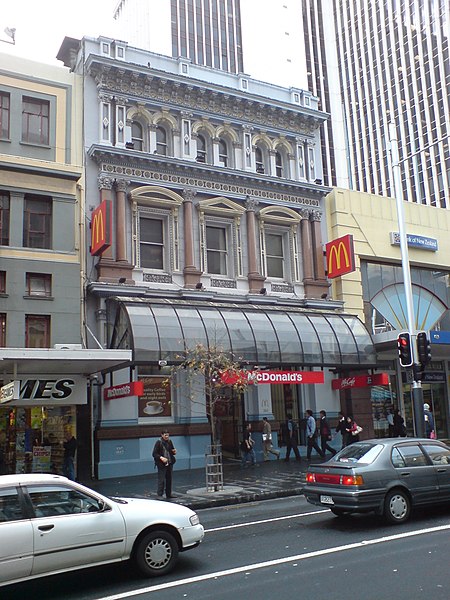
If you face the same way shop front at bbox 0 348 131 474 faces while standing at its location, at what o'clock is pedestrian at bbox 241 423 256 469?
The pedestrian is roughly at 9 o'clock from the shop front.

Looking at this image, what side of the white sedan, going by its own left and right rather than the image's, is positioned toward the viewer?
right

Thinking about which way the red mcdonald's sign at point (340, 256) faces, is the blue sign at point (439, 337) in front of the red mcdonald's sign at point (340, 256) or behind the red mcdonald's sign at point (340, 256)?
behind

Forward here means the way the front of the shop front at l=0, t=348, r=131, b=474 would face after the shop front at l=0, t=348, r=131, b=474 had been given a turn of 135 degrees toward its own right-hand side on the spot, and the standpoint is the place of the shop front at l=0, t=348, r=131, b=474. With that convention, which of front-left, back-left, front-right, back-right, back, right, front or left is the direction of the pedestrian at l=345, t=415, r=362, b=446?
back-right

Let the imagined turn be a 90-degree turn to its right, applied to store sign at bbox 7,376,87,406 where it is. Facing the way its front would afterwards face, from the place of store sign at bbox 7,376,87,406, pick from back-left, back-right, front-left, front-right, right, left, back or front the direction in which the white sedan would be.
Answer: left

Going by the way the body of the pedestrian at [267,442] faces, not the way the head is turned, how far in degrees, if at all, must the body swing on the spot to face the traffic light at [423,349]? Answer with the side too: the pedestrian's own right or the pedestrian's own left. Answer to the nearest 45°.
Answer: approximately 135° to the pedestrian's own left

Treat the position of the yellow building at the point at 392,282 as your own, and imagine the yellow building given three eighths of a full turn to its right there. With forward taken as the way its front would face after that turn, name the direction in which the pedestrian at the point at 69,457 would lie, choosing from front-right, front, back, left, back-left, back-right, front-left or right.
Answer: front-left

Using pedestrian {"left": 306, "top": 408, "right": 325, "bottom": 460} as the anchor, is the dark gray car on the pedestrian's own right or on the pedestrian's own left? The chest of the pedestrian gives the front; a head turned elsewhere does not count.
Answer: on the pedestrian's own left

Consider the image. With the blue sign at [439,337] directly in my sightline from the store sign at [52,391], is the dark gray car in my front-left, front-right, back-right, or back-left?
front-right

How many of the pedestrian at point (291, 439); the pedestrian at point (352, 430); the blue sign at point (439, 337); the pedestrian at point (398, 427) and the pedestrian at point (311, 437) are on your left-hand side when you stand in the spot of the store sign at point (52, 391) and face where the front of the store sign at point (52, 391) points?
5

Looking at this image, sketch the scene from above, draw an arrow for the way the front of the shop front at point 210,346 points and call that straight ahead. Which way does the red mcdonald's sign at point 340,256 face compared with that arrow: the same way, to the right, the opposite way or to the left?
to the right

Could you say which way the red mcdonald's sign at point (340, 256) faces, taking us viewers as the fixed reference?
facing the viewer and to the left of the viewer

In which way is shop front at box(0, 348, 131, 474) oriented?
toward the camera

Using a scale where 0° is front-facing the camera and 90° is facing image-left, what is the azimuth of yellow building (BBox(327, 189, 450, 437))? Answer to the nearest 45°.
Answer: approximately 315°

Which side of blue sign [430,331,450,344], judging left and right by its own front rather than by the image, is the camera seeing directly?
front
